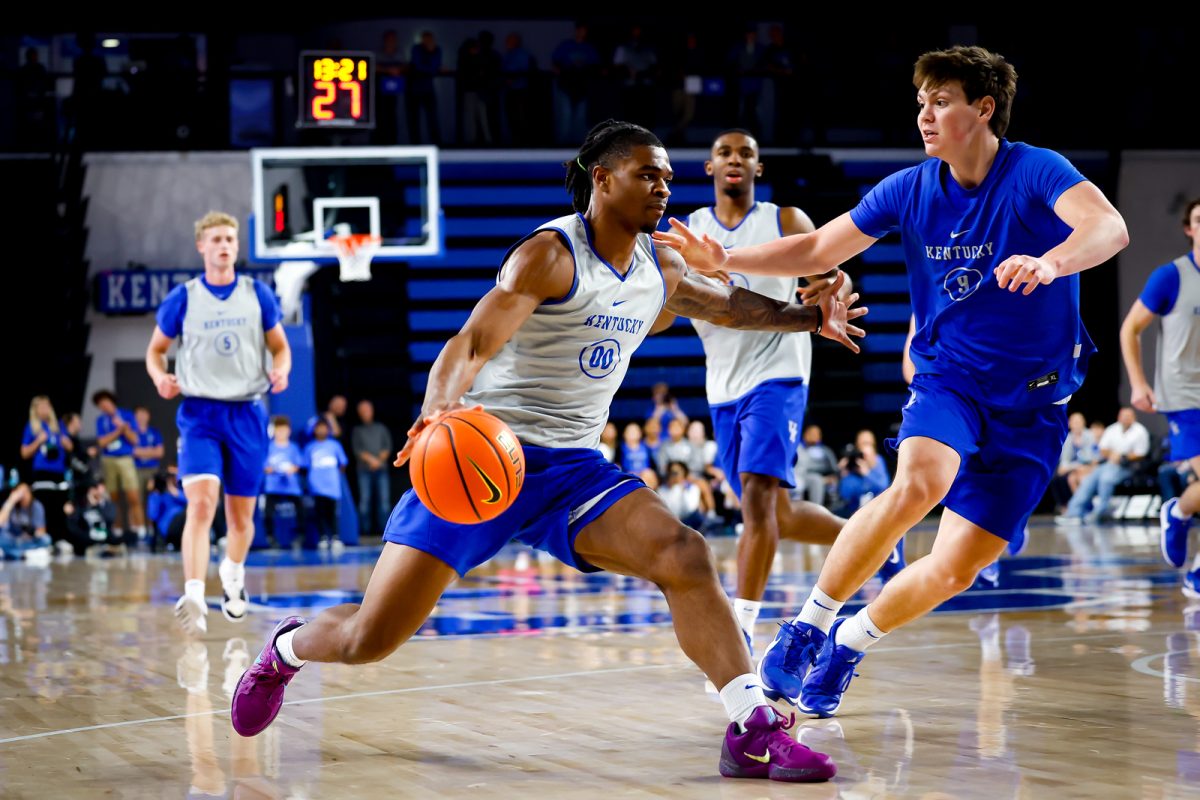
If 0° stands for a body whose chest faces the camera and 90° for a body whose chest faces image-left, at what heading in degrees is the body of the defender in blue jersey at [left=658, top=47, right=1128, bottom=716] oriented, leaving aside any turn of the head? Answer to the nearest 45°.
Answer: approximately 45°

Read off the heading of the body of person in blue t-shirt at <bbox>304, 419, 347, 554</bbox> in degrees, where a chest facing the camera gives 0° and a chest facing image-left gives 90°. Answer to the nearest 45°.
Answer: approximately 0°

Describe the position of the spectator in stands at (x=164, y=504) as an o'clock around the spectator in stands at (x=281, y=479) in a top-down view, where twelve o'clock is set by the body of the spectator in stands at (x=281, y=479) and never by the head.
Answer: the spectator in stands at (x=164, y=504) is roughly at 3 o'clock from the spectator in stands at (x=281, y=479).

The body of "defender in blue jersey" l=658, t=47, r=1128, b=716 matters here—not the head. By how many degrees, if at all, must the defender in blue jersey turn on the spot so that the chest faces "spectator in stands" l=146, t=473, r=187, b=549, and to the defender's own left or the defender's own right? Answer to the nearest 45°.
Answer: approximately 90° to the defender's own right

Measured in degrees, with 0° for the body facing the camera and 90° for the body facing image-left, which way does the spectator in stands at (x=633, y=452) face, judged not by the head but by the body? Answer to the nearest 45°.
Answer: approximately 0°
